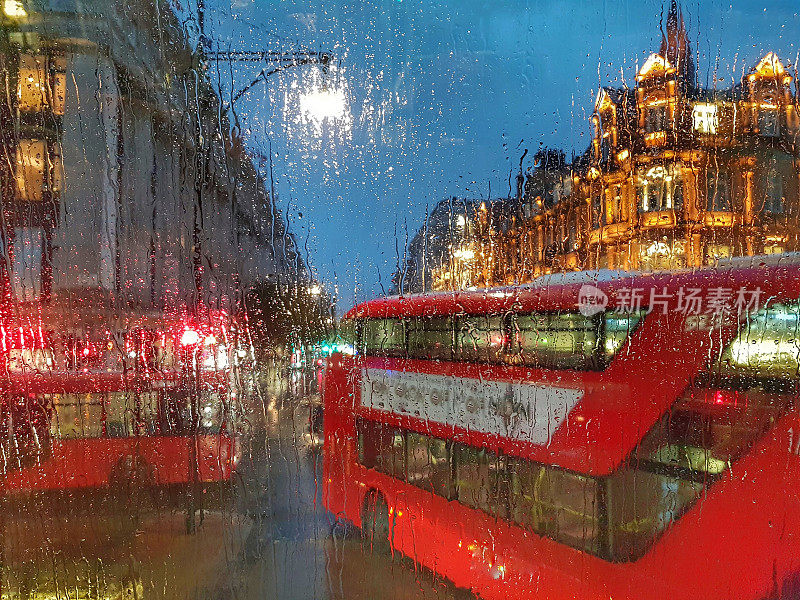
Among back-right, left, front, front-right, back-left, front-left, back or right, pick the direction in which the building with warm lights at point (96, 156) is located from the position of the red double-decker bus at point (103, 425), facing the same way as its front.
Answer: left

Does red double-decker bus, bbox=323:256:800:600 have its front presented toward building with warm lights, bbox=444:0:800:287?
no

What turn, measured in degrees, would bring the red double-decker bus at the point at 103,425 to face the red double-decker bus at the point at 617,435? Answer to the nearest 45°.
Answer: approximately 45° to its right

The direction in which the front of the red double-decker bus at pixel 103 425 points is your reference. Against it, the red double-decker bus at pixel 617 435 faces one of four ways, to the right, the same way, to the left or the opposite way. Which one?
to the right

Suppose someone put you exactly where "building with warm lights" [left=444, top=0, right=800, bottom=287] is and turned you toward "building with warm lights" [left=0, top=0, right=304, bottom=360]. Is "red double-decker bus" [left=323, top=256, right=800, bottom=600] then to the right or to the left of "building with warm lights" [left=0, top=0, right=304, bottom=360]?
left

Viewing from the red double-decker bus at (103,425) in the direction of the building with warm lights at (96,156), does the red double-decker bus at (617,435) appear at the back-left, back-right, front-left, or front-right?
back-right
